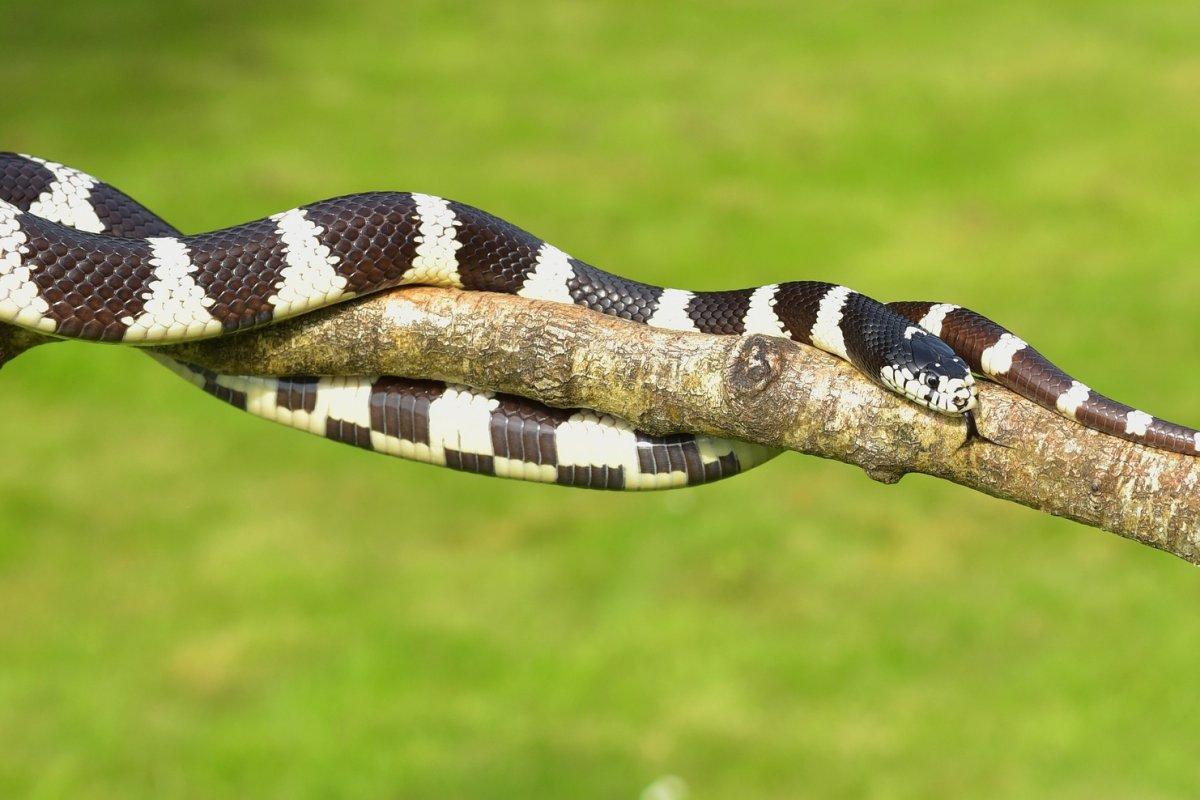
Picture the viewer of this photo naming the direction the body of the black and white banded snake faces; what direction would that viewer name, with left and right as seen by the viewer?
facing the viewer and to the right of the viewer
